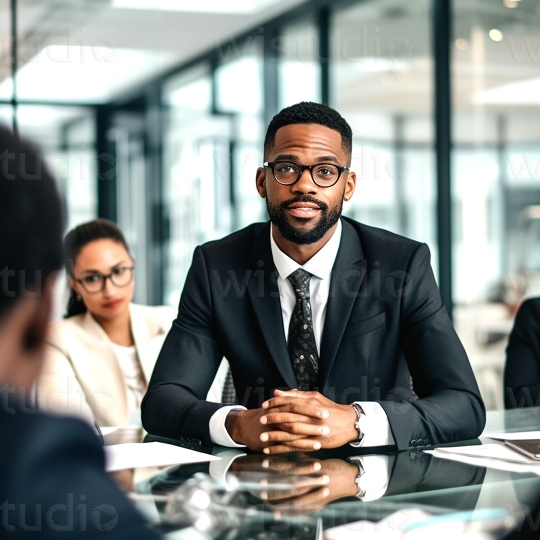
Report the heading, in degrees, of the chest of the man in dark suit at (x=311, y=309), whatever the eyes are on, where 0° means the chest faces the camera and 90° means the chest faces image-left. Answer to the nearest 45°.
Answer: approximately 0°

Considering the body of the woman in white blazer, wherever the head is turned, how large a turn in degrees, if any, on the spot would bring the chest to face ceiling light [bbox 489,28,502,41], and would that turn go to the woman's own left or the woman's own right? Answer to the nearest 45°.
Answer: approximately 90° to the woman's own left

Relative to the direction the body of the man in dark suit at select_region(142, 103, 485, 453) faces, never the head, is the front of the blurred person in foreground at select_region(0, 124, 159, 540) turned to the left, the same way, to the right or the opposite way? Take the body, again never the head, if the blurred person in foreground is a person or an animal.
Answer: the opposite way

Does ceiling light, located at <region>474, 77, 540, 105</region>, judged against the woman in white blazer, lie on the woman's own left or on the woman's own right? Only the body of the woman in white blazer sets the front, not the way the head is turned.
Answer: on the woman's own left

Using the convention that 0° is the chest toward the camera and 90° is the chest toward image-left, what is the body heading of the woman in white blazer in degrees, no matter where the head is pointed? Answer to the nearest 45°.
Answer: approximately 315°

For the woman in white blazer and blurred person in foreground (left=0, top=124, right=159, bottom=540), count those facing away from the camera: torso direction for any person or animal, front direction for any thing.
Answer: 1

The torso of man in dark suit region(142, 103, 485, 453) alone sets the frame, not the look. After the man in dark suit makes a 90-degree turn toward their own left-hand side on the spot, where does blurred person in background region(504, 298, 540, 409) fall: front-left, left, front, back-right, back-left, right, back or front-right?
front-left

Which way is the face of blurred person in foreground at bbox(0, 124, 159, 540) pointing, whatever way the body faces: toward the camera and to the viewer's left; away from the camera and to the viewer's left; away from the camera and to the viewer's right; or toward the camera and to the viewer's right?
away from the camera and to the viewer's right

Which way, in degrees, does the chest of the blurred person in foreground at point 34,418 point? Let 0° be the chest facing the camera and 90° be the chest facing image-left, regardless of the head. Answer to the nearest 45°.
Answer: approximately 180°
